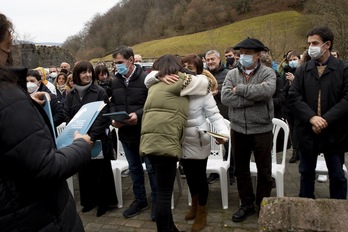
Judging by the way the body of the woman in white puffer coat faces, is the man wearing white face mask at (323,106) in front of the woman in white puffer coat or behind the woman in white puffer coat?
behind

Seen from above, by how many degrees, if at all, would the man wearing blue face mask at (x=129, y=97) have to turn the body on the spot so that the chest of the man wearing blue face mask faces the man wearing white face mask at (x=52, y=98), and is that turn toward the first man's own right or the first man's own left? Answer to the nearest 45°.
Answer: approximately 90° to the first man's own right

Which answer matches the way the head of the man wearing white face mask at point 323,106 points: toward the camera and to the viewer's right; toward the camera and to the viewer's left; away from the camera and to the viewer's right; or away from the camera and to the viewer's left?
toward the camera and to the viewer's left

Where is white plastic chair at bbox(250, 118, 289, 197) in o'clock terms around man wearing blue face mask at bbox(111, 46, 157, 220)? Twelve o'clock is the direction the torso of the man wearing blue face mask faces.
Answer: The white plastic chair is roughly at 8 o'clock from the man wearing blue face mask.

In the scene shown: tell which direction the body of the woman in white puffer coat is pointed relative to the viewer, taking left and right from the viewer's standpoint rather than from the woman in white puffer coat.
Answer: facing the viewer and to the left of the viewer

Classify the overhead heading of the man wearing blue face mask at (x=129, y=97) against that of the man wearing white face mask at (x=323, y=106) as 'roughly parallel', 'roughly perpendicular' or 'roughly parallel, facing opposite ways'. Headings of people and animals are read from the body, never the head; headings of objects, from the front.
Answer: roughly parallel

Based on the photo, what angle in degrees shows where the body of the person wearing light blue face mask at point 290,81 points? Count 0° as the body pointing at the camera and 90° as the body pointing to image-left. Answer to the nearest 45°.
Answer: approximately 0°

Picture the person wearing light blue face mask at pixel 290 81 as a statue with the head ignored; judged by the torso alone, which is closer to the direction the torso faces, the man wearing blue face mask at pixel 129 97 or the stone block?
the stone block

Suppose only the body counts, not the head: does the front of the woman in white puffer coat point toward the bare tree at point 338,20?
no

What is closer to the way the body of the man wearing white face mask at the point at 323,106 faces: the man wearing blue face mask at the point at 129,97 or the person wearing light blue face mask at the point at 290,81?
the man wearing blue face mask

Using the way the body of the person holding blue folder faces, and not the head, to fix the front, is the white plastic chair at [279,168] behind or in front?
in front

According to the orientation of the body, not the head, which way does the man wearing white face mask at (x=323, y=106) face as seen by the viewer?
toward the camera

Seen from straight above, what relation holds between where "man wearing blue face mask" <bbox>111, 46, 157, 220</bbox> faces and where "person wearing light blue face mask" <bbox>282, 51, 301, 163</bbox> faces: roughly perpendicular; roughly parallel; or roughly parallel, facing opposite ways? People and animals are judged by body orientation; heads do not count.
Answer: roughly parallel

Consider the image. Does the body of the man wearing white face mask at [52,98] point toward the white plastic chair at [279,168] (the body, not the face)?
no
